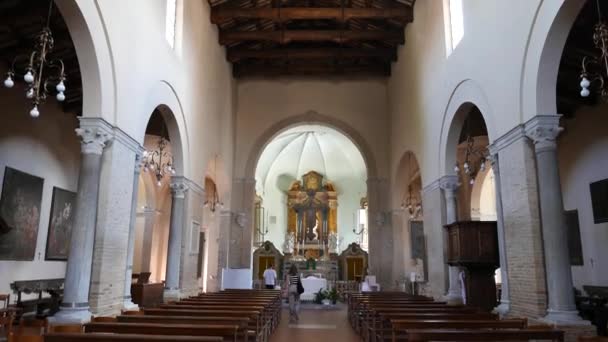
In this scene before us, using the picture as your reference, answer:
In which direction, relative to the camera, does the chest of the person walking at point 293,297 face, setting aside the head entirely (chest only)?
away from the camera

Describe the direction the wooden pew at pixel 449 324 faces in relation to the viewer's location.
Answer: facing away from the viewer

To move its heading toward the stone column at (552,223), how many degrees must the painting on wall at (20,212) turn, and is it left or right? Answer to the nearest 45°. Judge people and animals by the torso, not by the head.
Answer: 0° — it already faces it

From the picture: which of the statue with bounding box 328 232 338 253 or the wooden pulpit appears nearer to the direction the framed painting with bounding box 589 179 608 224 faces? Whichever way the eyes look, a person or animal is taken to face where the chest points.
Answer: the wooden pulpit

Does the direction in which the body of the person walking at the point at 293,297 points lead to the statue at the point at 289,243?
yes

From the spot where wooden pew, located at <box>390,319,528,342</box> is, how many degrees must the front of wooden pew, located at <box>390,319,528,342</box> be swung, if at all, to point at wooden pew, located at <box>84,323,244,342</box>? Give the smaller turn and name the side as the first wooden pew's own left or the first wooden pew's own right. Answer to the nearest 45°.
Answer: approximately 135° to the first wooden pew's own left

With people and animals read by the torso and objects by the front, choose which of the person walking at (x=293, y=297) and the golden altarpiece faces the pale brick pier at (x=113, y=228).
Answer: the golden altarpiece

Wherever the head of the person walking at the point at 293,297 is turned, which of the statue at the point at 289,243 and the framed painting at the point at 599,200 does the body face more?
the statue

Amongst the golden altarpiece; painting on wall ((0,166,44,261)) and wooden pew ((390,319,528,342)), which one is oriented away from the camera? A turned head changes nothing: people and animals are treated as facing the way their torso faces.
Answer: the wooden pew

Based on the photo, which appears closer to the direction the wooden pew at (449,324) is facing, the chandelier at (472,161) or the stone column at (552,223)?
the chandelier

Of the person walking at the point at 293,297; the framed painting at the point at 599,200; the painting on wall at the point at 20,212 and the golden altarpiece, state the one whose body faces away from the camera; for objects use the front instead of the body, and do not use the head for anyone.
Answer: the person walking

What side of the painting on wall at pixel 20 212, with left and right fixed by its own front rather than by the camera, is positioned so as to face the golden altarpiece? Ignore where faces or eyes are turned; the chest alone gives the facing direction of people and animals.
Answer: left

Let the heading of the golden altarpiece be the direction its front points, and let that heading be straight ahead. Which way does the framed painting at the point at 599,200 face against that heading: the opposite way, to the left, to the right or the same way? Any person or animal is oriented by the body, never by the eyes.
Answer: to the right
